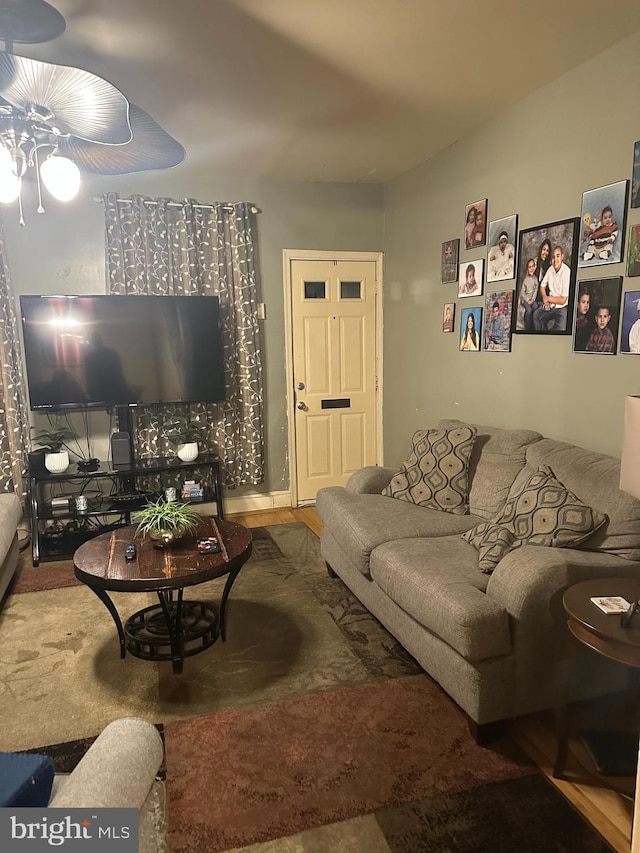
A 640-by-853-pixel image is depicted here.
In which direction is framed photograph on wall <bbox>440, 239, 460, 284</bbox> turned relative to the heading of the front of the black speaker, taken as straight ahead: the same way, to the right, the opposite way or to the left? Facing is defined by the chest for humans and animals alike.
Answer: to the right

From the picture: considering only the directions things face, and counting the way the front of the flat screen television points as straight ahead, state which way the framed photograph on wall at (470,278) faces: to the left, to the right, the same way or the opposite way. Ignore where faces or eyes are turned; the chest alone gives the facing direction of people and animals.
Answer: to the right

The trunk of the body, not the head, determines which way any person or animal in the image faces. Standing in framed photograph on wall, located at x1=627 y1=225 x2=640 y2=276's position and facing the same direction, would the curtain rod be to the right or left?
on its right

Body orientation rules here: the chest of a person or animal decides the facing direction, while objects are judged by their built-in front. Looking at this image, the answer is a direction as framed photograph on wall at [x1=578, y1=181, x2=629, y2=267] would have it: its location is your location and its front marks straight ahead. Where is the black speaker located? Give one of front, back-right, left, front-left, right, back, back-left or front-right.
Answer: front-right

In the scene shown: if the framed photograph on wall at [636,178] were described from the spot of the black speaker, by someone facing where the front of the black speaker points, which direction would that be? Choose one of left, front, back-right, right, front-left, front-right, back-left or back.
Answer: front-left

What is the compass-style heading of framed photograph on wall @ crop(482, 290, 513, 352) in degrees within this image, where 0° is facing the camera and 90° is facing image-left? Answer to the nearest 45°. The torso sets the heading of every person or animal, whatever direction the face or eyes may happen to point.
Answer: approximately 45°

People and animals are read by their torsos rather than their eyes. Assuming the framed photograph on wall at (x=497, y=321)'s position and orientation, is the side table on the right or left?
on its left

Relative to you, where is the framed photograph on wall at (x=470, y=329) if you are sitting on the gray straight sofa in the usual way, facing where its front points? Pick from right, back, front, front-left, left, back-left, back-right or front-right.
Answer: back-right

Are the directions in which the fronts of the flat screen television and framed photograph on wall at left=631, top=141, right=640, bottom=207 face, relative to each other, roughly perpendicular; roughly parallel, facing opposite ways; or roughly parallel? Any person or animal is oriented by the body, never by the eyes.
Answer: roughly perpendicular

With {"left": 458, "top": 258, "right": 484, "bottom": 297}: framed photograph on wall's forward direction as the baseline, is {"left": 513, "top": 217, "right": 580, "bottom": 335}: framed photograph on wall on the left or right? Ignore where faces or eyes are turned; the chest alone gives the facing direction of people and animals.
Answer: on its left

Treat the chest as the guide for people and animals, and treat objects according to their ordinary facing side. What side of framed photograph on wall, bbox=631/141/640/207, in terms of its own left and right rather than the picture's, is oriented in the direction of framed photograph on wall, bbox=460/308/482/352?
right

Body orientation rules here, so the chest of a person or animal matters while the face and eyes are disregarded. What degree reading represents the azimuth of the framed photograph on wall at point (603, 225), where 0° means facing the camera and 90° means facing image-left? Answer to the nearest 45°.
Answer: approximately 45°
